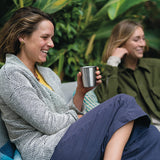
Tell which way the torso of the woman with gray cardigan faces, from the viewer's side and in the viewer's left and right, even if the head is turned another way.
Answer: facing to the right of the viewer
